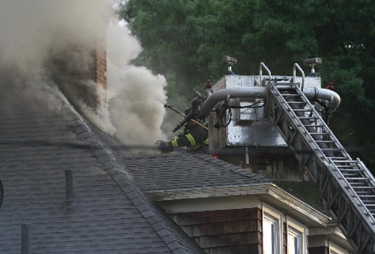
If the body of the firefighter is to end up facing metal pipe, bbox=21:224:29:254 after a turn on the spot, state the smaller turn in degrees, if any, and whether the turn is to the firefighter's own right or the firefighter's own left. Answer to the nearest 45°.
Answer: approximately 45° to the firefighter's own left

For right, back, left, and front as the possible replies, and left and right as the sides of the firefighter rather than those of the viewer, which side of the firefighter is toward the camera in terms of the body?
left

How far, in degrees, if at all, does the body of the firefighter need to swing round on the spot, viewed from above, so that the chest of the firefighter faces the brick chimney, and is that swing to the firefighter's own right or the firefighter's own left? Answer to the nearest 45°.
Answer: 0° — they already face it
